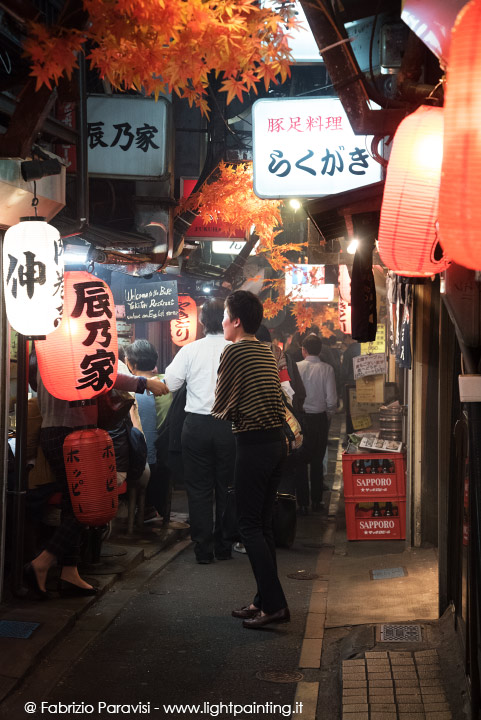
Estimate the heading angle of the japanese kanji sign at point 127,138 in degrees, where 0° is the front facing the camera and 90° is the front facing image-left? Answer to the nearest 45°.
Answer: approximately 0°

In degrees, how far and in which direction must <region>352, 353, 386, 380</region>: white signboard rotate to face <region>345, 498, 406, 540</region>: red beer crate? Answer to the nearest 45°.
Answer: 0° — it already faces it

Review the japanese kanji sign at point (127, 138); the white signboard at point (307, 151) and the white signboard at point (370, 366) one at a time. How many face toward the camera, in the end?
3

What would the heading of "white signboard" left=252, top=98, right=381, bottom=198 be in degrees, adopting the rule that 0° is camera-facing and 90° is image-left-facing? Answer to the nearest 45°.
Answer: approximately 0°

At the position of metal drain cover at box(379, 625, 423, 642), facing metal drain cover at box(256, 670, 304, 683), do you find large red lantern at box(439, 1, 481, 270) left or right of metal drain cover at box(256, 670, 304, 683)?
left

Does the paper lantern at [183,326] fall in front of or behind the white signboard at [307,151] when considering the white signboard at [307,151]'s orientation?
behind

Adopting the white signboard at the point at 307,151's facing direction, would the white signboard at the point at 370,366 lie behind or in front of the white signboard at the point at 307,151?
behind

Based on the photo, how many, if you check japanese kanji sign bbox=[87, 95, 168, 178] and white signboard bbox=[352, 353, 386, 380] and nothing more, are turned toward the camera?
2

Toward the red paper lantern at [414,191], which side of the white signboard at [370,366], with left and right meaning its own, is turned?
front

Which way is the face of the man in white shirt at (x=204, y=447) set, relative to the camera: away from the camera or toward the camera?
away from the camera
